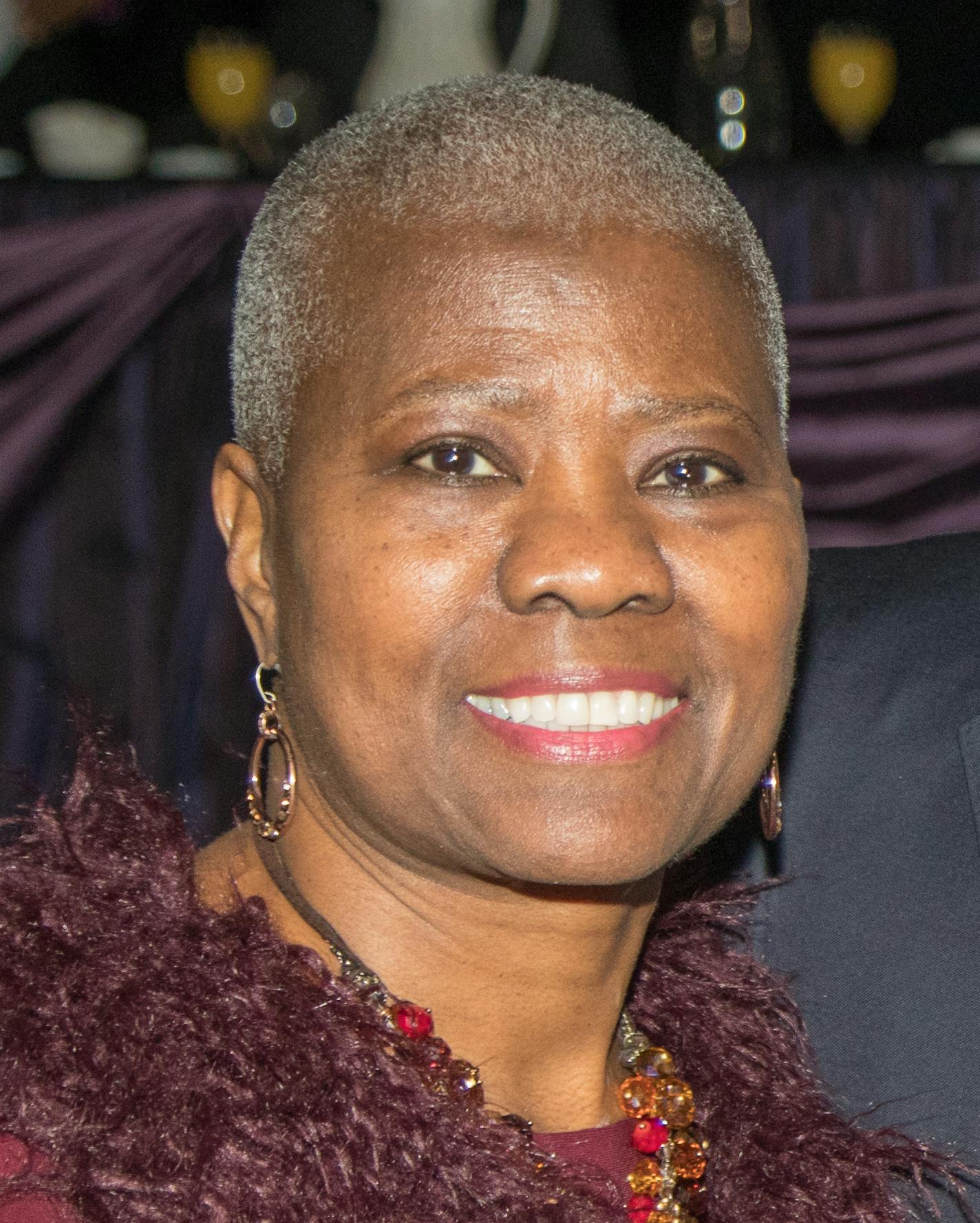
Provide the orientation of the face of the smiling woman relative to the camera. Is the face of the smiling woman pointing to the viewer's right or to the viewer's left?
to the viewer's right

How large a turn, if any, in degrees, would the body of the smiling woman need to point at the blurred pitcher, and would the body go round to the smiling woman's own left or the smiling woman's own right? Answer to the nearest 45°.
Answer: approximately 135° to the smiling woman's own left

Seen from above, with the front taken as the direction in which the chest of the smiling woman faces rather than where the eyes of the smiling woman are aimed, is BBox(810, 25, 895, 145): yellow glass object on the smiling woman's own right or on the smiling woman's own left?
on the smiling woman's own left

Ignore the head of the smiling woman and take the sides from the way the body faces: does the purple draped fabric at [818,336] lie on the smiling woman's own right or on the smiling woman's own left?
on the smiling woman's own left

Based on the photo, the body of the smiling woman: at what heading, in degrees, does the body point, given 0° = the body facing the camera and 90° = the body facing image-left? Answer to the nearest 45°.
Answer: approximately 315°
